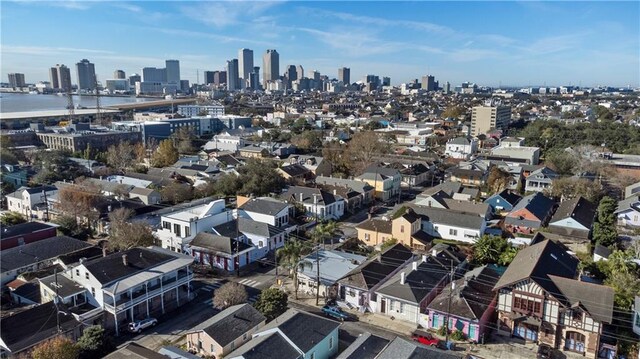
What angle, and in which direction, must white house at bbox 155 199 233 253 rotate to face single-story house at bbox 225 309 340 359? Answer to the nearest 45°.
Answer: approximately 45° to its left

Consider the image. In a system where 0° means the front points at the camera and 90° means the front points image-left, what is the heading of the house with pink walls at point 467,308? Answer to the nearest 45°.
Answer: approximately 45°

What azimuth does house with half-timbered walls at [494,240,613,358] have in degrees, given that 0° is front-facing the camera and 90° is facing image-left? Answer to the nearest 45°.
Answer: approximately 45°

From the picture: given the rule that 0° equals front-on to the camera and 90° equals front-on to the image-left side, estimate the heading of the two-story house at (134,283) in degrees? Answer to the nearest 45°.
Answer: approximately 315°

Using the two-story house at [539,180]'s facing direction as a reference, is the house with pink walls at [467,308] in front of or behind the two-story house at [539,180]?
in front

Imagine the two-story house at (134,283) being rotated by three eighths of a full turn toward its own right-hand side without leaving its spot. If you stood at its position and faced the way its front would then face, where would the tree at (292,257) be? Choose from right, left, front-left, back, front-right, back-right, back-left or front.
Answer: back

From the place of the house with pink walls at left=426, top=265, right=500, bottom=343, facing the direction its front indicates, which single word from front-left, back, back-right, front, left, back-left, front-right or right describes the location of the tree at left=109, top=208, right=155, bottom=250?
front-right

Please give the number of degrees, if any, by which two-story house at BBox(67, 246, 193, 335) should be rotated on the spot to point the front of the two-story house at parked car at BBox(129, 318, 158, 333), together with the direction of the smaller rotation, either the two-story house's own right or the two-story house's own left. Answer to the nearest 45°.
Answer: approximately 45° to the two-story house's own right

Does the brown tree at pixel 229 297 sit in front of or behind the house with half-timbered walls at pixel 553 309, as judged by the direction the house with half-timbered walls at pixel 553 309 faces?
in front

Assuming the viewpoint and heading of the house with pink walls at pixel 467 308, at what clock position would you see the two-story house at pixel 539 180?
The two-story house is roughly at 5 o'clock from the house with pink walls.

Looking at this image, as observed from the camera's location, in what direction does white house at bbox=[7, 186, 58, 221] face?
facing the viewer and to the left of the viewer

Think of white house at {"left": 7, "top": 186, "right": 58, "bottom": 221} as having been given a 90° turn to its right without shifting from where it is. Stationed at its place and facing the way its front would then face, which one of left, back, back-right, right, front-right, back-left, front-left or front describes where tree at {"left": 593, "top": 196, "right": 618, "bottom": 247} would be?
back
